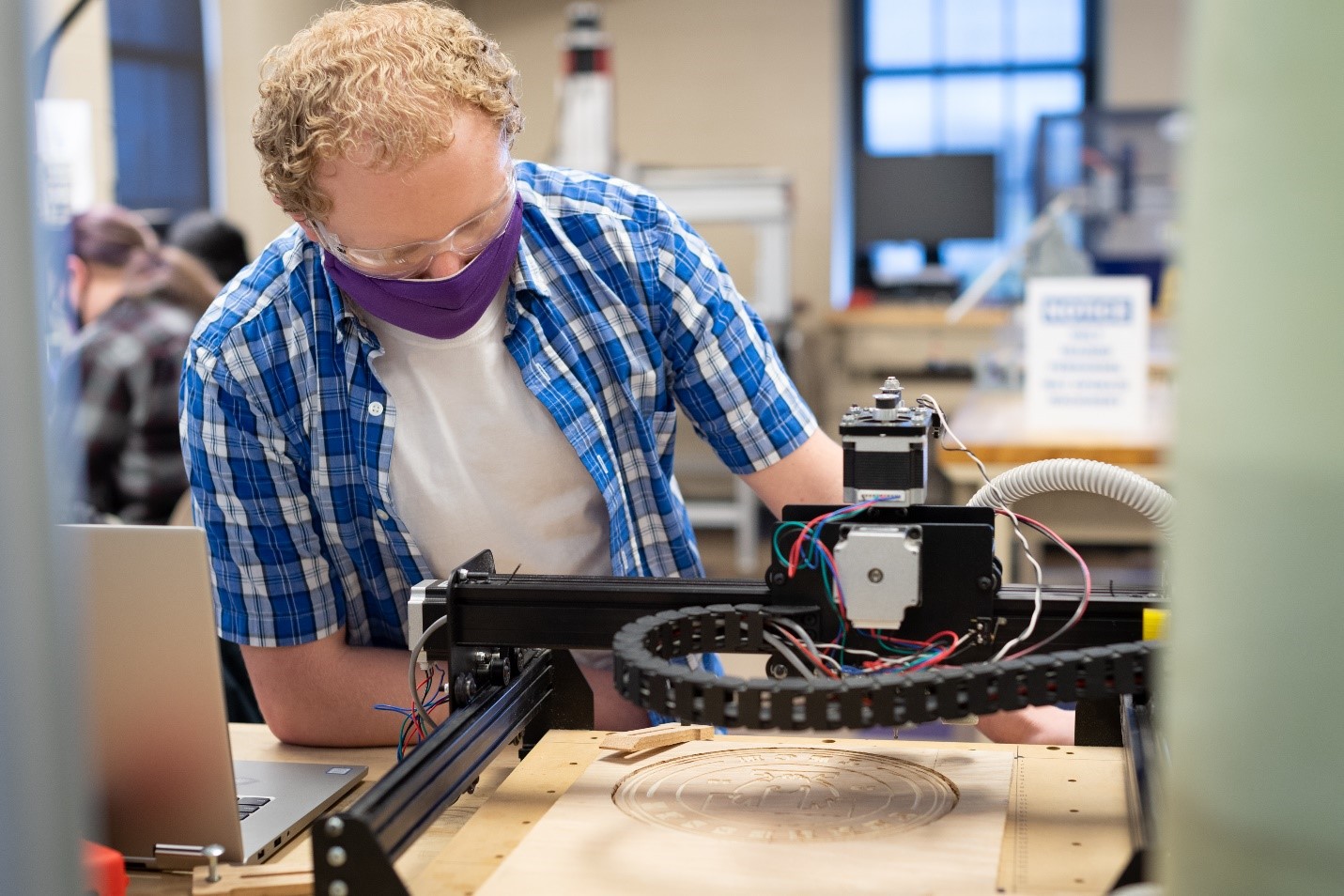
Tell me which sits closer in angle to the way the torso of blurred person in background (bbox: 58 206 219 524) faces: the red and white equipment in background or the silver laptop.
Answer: the red and white equipment in background

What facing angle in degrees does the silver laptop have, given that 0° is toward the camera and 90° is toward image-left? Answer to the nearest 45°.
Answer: approximately 225°

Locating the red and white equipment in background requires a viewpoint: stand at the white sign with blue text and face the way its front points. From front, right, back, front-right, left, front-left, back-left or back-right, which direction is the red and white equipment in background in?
back-right

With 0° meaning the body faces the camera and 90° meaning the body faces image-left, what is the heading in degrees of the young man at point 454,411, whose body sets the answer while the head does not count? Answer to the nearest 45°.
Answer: approximately 0°

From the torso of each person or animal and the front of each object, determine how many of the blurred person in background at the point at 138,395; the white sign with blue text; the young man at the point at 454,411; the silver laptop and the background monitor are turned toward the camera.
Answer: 3

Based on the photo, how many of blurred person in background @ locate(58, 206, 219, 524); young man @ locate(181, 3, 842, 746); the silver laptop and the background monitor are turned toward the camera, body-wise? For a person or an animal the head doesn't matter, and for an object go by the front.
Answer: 2

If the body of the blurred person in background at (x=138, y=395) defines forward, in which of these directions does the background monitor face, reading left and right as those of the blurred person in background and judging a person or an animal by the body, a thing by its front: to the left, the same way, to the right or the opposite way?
to the left

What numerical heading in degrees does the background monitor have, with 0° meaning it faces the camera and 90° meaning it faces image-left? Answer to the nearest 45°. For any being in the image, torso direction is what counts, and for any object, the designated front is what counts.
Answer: approximately 0°
